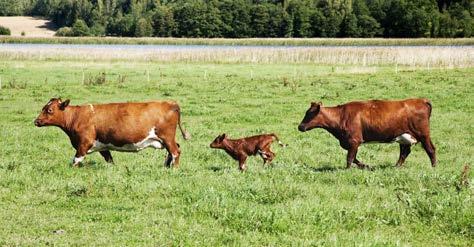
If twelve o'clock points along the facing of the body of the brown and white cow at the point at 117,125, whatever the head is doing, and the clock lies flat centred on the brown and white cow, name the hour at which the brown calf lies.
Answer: The brown calf is roughly at 6 o'clock from the brown and white cow.

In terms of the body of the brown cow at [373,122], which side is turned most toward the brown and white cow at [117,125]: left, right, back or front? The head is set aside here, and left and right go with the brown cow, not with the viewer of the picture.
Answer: front

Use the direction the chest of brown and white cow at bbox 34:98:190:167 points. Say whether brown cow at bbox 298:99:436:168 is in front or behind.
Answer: behind

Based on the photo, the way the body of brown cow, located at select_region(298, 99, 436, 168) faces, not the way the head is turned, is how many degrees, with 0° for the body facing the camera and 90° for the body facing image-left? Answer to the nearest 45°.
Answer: approximately 90°

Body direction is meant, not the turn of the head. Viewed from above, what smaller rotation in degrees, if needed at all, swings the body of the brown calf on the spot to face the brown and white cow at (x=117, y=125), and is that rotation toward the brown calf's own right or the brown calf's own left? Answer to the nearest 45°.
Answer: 0° — it already faces it

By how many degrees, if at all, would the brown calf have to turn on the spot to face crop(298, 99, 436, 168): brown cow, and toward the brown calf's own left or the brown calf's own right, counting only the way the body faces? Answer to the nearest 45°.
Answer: approximately 180°

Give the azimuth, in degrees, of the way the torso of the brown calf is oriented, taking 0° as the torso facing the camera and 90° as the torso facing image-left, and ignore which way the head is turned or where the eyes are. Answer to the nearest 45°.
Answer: approximately 90°

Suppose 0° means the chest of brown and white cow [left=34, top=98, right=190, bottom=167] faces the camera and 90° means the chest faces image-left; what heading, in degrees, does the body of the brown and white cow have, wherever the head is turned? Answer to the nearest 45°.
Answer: approximately 90°
